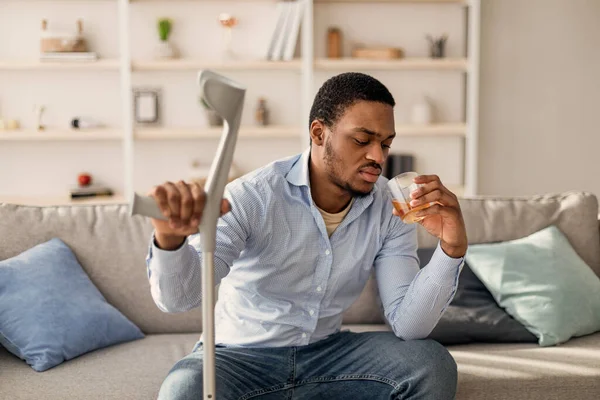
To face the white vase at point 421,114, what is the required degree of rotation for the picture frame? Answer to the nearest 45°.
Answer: approximately 90° to its left

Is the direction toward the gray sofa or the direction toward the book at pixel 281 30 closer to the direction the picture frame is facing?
the gray sofa

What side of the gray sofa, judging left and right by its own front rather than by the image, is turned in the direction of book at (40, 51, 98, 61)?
back

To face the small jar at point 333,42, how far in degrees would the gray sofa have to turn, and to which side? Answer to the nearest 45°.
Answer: approximately 180°

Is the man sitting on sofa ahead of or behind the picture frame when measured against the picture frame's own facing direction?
ahead

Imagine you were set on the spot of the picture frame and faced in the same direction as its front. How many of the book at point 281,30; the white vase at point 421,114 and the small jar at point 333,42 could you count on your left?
3

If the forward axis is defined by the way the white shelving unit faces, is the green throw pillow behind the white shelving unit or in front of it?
in front

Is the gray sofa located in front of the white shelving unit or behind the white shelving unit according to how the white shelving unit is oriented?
in front

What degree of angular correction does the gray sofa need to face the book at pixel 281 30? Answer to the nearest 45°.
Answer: approximately 180°

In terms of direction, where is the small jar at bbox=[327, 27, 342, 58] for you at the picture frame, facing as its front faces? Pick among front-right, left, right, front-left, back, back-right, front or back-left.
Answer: left

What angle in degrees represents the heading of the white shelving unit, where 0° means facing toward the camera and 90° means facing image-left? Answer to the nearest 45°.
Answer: approximately 0°

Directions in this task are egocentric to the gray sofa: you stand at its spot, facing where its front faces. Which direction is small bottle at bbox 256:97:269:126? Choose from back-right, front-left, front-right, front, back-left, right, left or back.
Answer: back
